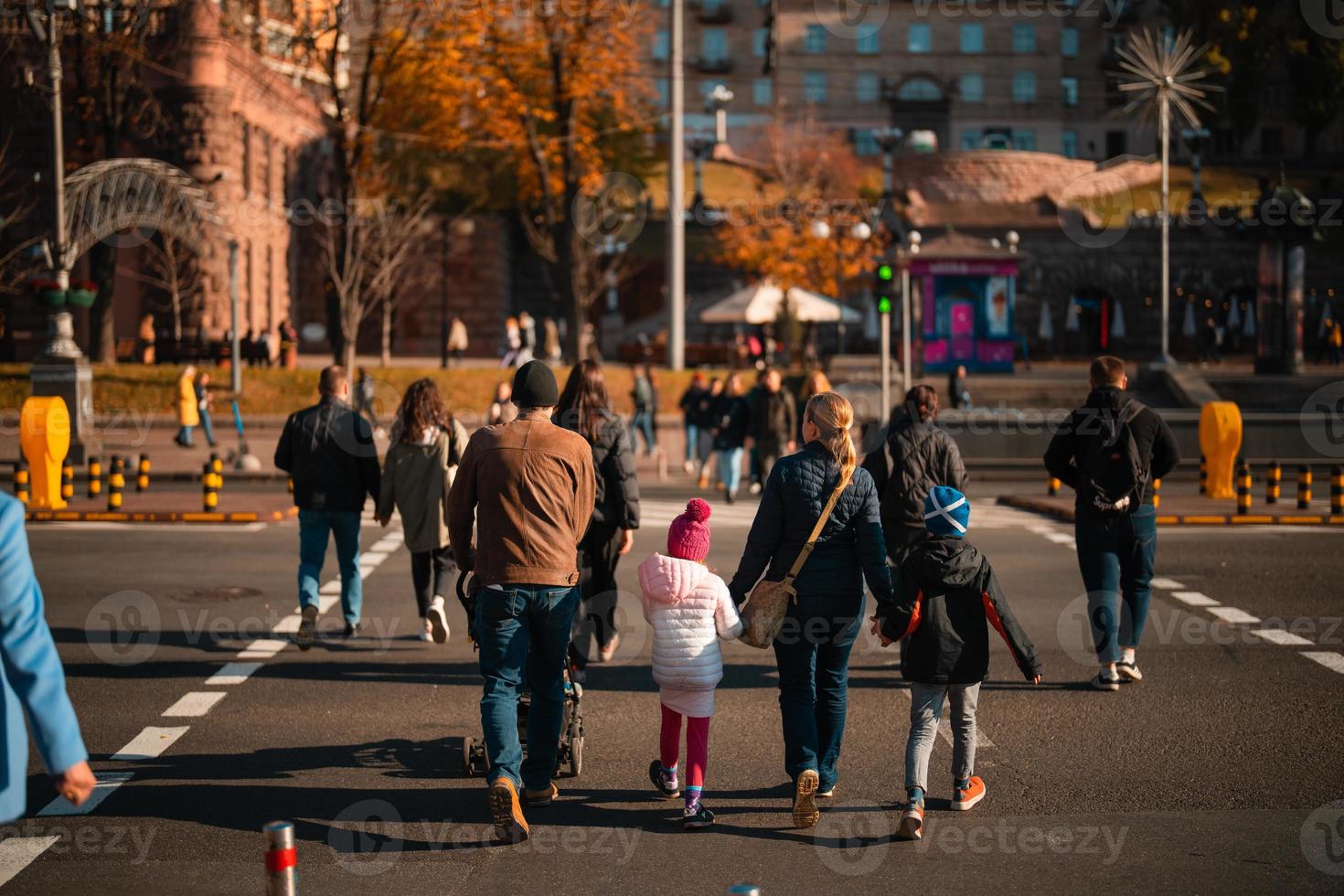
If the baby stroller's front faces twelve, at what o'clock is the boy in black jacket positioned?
The boy in black jacket is roughly at 4 o'clock from the baby stroller.

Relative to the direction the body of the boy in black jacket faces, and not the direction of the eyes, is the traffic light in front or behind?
in front

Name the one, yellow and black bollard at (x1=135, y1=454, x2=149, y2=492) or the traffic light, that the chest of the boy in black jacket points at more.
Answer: the traffic light

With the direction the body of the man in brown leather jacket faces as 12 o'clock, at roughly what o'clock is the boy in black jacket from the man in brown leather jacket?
The boy in black jacket is roughly at 3 o'clock from the man in brown leather jacket.

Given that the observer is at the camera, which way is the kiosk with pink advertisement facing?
facing the viewer

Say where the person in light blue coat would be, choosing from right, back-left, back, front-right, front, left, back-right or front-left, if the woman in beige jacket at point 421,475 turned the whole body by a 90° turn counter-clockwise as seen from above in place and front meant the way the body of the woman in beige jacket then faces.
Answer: left

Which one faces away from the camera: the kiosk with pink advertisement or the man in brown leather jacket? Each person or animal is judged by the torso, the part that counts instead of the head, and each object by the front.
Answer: the man in brown leather jacket

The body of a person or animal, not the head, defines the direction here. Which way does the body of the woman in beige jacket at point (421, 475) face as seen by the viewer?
away from the camera

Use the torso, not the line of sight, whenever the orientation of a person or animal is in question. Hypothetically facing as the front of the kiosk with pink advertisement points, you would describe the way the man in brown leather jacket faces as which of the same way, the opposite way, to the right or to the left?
the opposite way

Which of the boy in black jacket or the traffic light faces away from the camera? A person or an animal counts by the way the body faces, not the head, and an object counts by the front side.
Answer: the boy in black jacket

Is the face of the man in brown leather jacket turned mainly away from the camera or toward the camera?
away from the camera

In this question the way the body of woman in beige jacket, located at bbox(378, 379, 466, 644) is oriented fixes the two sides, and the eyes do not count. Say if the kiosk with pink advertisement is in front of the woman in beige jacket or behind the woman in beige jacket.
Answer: in front

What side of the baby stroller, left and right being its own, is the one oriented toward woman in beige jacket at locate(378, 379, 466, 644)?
front

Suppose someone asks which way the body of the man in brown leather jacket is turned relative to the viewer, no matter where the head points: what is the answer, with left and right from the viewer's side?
facing away from the viewer

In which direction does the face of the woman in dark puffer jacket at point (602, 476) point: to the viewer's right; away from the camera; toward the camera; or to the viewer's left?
away from the camera

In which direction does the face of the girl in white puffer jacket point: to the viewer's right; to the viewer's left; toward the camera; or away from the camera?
away from the camera

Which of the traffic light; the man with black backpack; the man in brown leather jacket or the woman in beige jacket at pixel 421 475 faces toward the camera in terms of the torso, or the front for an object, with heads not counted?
the traffic light

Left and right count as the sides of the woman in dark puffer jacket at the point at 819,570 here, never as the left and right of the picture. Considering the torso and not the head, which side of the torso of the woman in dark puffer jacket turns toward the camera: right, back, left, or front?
back

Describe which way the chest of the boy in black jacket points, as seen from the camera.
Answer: away from the camera
